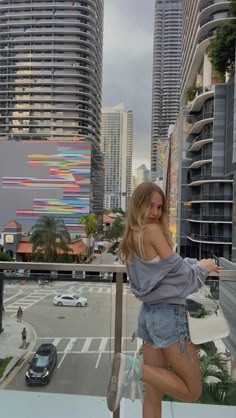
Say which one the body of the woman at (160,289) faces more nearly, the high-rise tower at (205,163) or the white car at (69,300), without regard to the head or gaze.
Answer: the high-rise tower

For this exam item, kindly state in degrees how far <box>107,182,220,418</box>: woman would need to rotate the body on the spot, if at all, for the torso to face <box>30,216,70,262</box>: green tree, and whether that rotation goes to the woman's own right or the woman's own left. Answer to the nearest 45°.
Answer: approximately 45° to the woman's own left

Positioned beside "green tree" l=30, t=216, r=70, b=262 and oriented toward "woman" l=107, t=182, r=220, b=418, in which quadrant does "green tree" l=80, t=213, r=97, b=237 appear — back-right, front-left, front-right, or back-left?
back-left

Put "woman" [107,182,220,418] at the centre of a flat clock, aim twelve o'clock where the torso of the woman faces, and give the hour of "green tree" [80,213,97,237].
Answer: The green tree is roughly at 10 o'clock from the woman.

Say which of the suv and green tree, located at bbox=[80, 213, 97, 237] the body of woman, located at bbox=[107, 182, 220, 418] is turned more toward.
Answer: the green tree

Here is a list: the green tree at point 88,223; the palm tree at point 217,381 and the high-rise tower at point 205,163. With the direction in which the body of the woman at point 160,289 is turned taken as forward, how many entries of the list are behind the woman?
0

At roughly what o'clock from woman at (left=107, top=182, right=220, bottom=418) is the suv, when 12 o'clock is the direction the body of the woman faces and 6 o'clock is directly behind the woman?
The suv is roughly at 9 o'clock from the woman.
